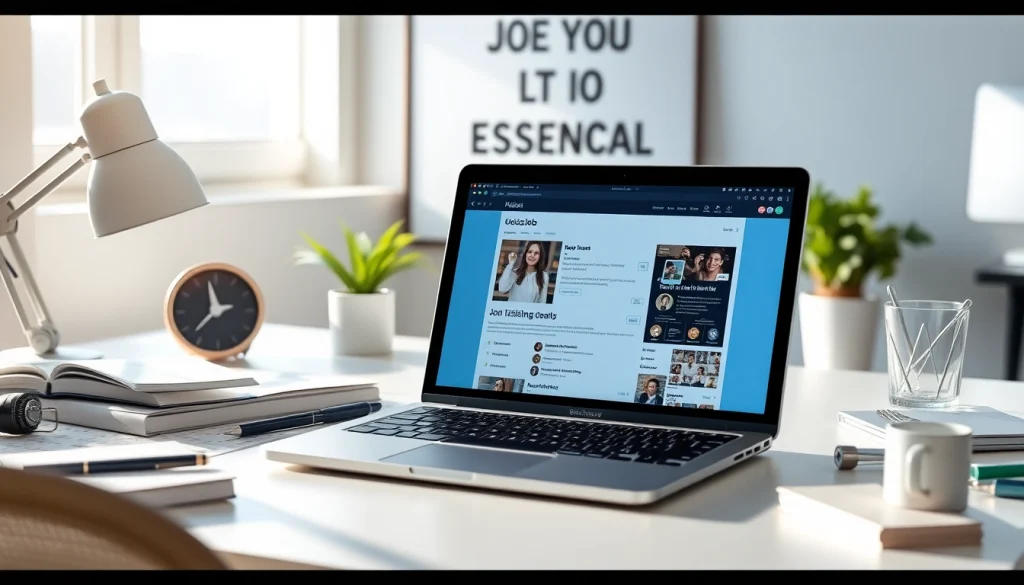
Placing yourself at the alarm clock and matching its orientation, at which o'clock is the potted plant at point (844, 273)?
The potted plant is roughly at 8 o'clock from the alarm clock.

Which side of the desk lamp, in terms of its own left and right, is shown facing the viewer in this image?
right

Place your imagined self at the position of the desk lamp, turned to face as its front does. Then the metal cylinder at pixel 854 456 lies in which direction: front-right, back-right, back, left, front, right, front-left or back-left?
front-right

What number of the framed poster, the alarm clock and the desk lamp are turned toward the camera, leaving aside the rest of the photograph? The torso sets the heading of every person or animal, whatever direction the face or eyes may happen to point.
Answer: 2

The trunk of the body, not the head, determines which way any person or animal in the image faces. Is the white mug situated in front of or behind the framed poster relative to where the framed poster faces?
in front

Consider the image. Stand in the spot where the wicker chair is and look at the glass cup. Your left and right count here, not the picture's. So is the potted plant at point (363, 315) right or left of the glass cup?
left

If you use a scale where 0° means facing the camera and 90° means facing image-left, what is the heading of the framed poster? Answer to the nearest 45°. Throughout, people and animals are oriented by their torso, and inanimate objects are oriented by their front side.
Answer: approximately 0°

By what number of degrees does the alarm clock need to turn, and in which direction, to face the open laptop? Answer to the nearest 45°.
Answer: approximately 45° to its left

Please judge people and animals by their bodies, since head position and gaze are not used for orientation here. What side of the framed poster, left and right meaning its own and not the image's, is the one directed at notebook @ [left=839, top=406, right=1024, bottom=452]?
front

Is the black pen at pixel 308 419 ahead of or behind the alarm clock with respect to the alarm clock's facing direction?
ahead
